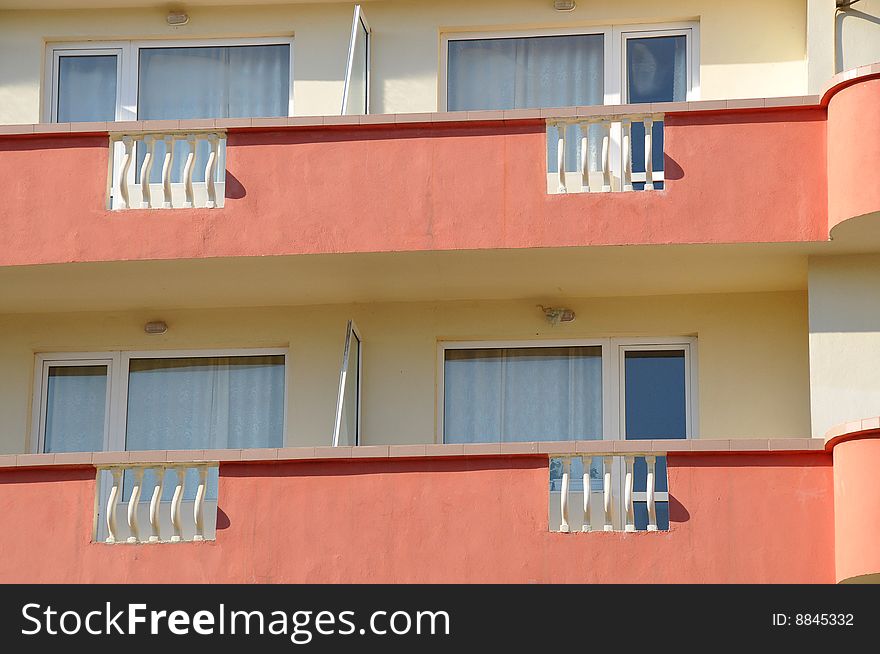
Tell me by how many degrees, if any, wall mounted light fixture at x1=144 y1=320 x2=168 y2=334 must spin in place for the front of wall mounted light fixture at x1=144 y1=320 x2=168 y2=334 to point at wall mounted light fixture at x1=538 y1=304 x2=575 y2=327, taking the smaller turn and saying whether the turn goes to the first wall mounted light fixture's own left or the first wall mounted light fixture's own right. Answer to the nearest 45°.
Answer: approximately 90° to the first wall mounted light fixture's own left

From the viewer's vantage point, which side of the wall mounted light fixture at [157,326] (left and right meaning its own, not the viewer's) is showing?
front
